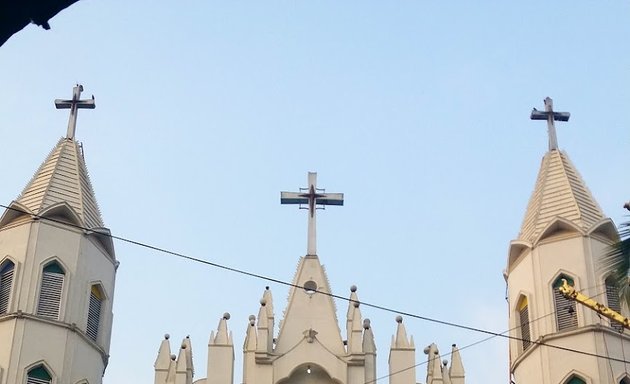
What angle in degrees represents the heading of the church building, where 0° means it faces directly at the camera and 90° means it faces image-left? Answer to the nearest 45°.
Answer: approximately 0°
